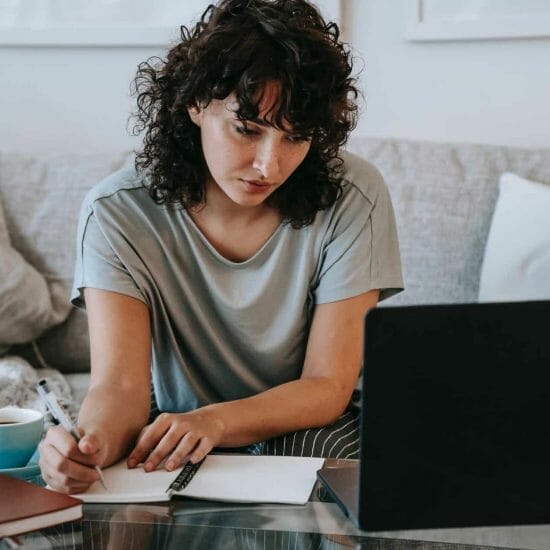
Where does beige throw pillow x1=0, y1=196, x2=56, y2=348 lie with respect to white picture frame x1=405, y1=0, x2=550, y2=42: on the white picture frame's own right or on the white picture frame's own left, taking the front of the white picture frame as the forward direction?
on the white picture frame's own right

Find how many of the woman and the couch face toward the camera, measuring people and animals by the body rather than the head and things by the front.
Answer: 2

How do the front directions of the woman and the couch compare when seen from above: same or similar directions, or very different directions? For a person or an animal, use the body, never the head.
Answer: same or similar directions

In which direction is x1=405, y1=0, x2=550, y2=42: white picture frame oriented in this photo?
toward the camera

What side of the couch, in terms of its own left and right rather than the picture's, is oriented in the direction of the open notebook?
front

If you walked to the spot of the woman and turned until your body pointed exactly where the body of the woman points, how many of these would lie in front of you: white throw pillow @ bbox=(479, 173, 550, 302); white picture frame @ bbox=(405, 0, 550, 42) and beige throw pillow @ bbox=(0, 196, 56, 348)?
0

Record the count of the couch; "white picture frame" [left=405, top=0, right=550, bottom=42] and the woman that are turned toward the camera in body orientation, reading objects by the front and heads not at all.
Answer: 3

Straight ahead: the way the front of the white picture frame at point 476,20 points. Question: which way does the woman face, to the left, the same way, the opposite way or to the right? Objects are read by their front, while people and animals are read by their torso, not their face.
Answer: the same way

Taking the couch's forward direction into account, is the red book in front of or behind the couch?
in front

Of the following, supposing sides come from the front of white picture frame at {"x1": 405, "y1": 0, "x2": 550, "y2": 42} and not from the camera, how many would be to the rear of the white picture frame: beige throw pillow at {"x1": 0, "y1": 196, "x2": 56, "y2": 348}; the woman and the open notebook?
0

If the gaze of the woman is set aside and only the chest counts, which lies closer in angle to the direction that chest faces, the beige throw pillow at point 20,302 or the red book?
the red book

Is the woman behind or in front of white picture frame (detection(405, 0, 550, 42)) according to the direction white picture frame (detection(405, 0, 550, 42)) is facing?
in front

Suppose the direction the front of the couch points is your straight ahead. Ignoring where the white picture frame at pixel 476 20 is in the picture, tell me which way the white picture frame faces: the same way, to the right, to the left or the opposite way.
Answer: the same way

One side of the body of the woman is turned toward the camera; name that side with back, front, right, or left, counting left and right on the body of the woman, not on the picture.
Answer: front

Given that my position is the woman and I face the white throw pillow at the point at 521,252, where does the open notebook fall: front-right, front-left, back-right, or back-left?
back-right

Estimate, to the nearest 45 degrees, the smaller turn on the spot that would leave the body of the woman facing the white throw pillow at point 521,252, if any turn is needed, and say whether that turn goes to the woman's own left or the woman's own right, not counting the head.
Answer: approximately 135° to the woman's own left
